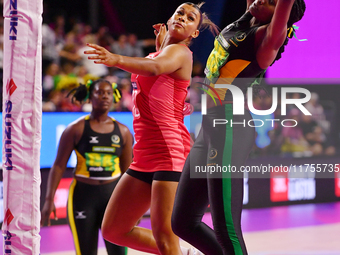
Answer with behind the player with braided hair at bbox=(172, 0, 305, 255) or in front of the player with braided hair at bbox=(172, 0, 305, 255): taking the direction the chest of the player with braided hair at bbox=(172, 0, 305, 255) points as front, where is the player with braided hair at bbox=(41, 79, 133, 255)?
in front

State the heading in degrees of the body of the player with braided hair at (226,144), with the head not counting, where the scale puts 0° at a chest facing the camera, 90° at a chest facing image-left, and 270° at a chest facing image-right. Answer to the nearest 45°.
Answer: approximately 90°

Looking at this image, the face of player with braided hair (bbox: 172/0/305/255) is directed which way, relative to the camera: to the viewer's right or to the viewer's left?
to the viewer's left
